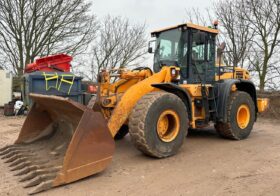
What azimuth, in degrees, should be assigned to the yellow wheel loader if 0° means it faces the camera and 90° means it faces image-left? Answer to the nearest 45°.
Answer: approximately 45°

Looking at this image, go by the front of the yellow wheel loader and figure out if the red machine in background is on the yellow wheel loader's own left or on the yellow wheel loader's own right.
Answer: on the yellow wheel loader's own right

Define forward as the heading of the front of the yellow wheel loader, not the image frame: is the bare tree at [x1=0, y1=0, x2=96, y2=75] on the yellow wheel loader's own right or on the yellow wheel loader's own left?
on the yellow wheel loader's own right
